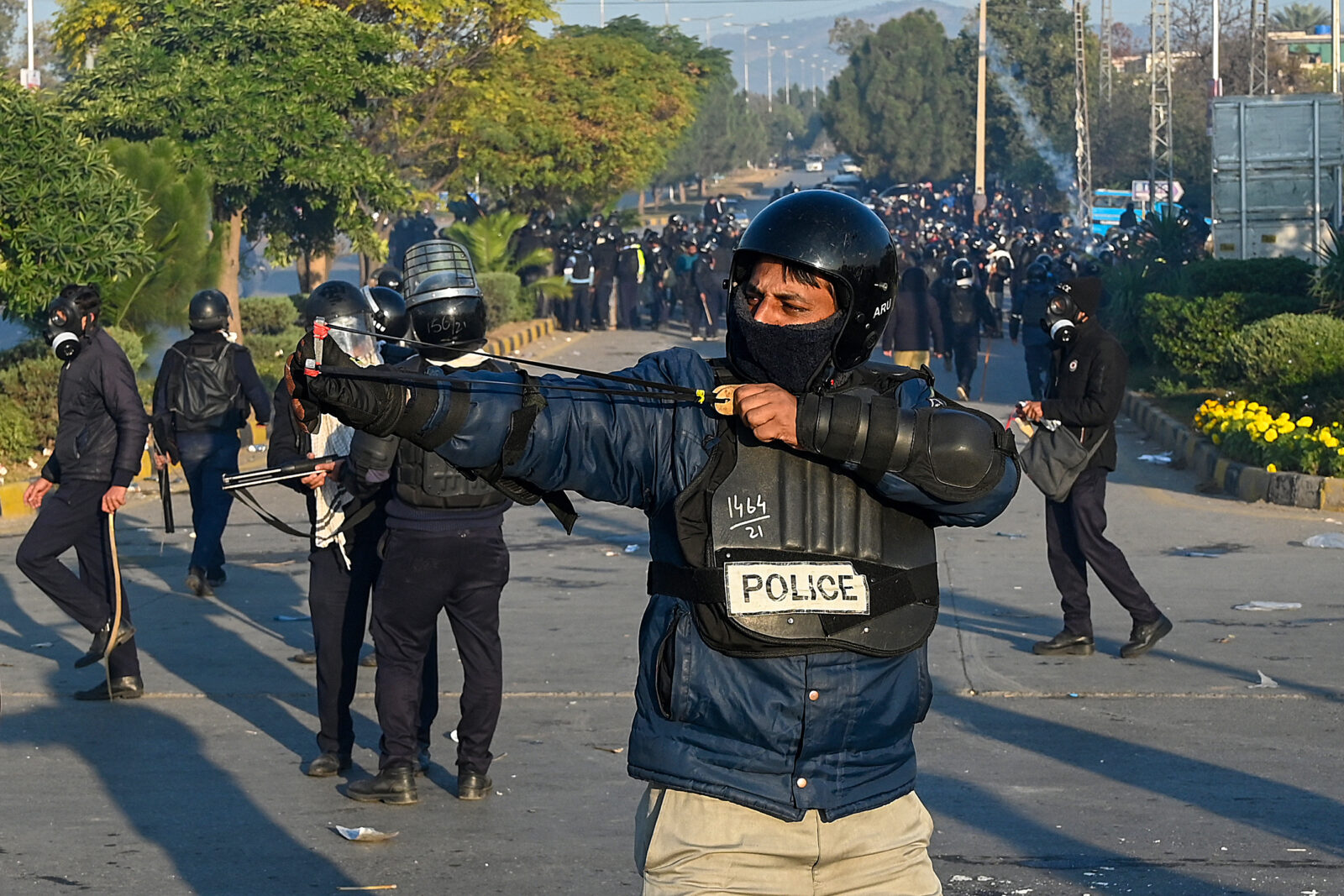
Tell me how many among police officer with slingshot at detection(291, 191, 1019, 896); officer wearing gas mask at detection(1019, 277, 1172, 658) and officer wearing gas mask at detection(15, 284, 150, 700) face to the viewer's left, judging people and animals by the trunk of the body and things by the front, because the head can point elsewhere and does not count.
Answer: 2

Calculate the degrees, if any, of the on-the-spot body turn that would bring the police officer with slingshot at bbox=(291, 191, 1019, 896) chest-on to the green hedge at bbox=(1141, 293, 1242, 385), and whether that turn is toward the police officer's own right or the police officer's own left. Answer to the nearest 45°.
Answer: approximately 180°

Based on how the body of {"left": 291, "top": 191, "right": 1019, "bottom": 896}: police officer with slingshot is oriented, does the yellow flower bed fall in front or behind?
behind

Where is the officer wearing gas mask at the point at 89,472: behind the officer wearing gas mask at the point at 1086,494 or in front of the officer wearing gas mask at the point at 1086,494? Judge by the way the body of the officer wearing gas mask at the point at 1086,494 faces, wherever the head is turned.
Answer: in front

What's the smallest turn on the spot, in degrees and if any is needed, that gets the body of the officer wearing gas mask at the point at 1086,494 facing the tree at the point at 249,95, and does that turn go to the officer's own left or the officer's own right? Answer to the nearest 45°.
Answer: approximately 45° to the officer's own right

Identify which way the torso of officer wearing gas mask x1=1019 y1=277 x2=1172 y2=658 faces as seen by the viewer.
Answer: to the viewer's left

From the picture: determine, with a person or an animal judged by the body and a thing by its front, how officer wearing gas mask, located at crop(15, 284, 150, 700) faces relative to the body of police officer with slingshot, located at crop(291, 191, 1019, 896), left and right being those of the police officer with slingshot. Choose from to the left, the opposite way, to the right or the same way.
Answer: to the right

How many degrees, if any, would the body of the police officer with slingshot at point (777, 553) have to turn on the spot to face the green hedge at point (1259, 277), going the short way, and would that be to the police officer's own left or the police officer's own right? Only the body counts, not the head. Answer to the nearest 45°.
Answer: approximately 180°

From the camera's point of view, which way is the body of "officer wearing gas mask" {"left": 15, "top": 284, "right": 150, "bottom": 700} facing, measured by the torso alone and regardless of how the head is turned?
to the viewer's left

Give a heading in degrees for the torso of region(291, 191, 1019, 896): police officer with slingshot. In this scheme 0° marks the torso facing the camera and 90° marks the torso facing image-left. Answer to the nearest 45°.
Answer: approximately 0°

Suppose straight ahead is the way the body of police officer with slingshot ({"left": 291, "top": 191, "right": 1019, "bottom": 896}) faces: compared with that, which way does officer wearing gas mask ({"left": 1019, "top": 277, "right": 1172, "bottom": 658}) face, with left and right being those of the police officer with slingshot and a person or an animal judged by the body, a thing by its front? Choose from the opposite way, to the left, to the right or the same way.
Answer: to the right
